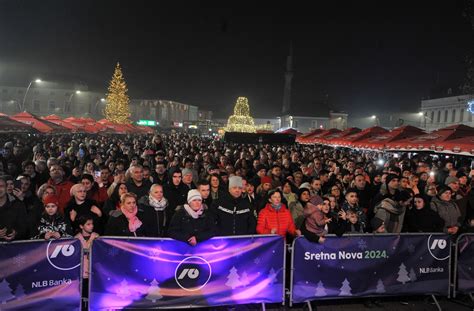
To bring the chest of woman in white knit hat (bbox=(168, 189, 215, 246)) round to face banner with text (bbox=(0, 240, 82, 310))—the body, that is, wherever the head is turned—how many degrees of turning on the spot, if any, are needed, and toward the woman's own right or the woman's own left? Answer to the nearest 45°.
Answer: approximately 90° to the woman's own right

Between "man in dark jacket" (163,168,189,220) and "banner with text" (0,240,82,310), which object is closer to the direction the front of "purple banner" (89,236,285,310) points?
the banner with text

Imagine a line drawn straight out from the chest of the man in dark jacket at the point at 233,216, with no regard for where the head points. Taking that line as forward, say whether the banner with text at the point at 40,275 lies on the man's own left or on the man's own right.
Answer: on the man's own right

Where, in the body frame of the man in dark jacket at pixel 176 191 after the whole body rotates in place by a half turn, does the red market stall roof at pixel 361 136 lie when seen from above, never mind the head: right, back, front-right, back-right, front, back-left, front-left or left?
front-right

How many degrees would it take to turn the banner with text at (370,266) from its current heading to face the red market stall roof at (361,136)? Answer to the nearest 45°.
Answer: approximately 180°

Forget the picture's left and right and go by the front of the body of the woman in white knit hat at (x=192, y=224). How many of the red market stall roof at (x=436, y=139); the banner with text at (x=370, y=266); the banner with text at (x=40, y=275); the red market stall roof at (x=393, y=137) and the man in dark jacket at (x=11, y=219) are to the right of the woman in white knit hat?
2

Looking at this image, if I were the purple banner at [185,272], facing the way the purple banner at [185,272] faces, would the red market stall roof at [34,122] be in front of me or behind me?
behind

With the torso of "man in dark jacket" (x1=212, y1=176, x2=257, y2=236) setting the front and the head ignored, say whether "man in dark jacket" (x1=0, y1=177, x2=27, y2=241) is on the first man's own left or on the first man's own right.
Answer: on the first man's own right

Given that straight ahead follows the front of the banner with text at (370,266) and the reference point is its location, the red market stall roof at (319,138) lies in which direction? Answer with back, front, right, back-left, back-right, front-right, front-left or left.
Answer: back

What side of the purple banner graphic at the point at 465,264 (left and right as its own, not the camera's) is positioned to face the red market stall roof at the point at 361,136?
back

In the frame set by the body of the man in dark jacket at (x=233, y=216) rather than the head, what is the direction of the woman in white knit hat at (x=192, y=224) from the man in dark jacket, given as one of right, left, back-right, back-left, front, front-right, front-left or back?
front-right
